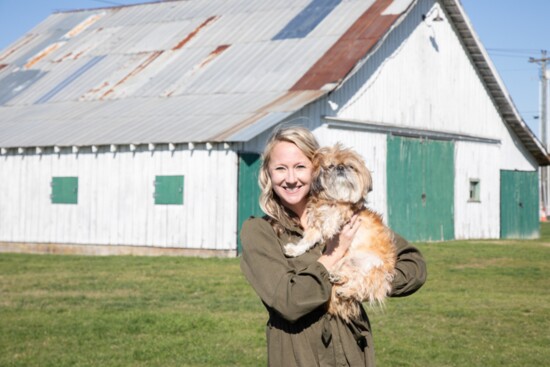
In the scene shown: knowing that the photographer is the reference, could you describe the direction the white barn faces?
facing the viewer and to the right of the viewer

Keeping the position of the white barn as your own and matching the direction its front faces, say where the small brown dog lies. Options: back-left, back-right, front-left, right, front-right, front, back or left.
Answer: front-right

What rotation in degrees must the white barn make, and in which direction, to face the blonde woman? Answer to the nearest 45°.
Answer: approximately 45° to its right
